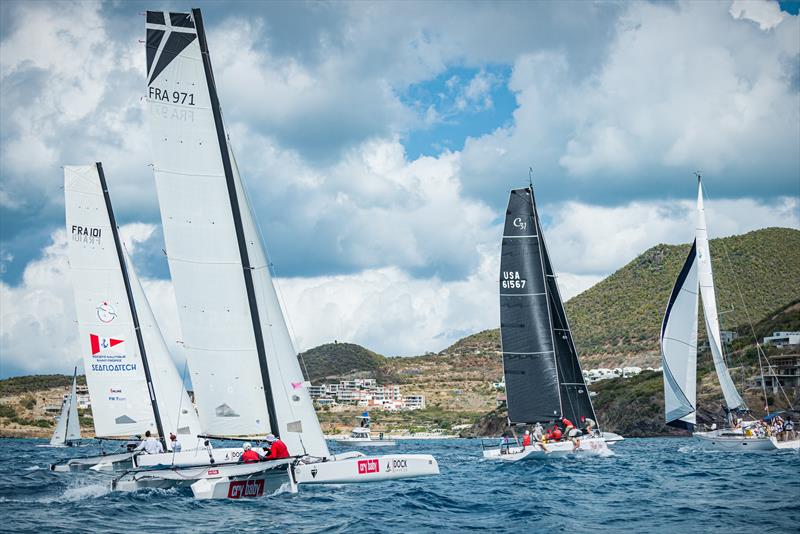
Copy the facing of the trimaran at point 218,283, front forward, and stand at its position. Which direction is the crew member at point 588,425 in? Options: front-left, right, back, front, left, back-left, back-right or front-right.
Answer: front-left

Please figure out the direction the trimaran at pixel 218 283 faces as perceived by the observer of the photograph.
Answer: facing to the right of the viewer

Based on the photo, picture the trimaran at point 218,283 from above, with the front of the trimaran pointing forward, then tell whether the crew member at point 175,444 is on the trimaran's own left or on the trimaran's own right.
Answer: on the trimaran's own left

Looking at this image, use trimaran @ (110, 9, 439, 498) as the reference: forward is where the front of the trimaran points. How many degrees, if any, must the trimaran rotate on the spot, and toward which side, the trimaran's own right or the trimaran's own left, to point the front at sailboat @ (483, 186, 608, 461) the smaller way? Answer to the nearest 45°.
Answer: approximately 45° to the trimaran's own left

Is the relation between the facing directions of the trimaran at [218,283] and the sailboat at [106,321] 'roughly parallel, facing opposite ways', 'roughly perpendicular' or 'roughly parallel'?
roughly parallel

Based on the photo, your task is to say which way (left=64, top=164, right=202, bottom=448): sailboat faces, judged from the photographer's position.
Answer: facing to the right of the viewer
